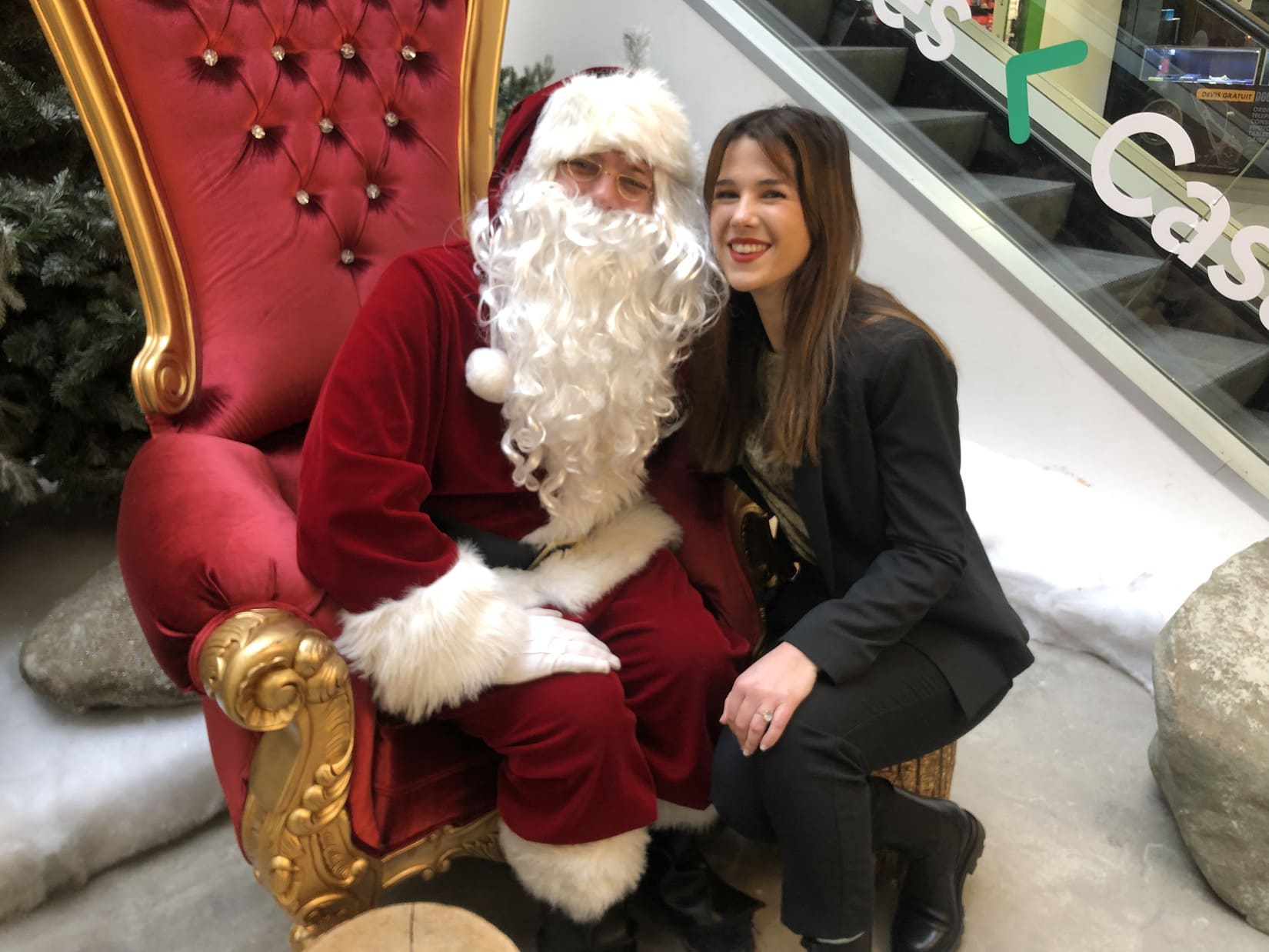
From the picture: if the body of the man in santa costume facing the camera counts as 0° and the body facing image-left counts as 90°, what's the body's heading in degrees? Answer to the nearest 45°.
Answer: approximately 315°

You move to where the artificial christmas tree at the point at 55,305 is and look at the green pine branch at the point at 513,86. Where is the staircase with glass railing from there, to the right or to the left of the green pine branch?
right

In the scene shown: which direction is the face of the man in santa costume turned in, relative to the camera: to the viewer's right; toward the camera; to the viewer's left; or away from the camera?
toward the camera

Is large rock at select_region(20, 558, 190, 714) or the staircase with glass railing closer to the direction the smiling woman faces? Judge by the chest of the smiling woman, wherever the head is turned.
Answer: the large rock

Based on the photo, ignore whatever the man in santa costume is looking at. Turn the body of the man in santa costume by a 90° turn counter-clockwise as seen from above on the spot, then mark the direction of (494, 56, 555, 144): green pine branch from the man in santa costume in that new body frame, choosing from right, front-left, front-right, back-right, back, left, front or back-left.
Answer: front-left

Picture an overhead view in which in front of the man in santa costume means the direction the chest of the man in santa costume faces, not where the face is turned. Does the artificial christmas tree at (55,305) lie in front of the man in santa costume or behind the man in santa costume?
behind

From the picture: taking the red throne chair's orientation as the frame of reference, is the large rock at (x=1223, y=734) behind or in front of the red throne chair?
in front

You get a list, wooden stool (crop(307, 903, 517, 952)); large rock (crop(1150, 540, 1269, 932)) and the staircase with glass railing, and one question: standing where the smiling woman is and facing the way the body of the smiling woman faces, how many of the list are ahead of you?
1

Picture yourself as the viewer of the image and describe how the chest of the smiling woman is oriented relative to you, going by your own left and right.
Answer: facing the viewer and to the left of the viewer

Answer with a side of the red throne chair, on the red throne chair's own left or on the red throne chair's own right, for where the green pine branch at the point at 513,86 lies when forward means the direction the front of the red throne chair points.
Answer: on the red throne chair's own left

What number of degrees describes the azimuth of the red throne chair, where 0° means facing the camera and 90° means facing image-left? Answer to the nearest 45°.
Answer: approximately 315°
